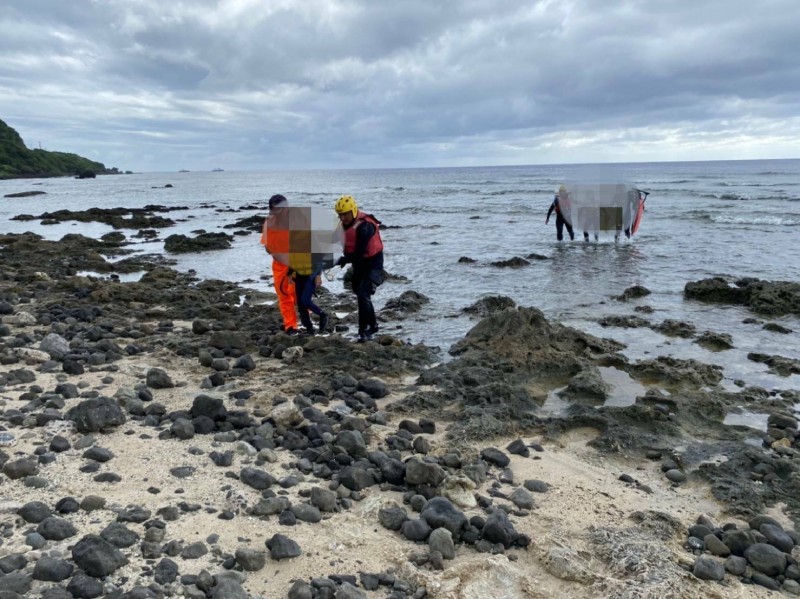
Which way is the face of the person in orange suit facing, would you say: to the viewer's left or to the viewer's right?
to the viewer's right

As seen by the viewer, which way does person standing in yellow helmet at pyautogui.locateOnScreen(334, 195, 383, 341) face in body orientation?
to the viewer's left

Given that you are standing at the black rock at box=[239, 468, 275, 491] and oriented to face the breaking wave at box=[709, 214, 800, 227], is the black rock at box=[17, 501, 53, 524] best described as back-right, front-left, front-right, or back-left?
back-left

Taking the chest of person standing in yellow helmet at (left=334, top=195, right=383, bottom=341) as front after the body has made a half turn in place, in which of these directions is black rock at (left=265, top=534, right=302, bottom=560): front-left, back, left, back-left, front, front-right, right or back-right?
right

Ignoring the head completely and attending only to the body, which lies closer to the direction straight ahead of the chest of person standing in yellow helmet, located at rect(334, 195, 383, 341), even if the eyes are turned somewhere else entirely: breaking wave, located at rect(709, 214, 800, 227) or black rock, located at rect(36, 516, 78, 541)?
the black rock

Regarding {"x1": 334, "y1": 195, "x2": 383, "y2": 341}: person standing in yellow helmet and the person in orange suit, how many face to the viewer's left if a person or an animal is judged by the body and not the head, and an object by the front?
1
